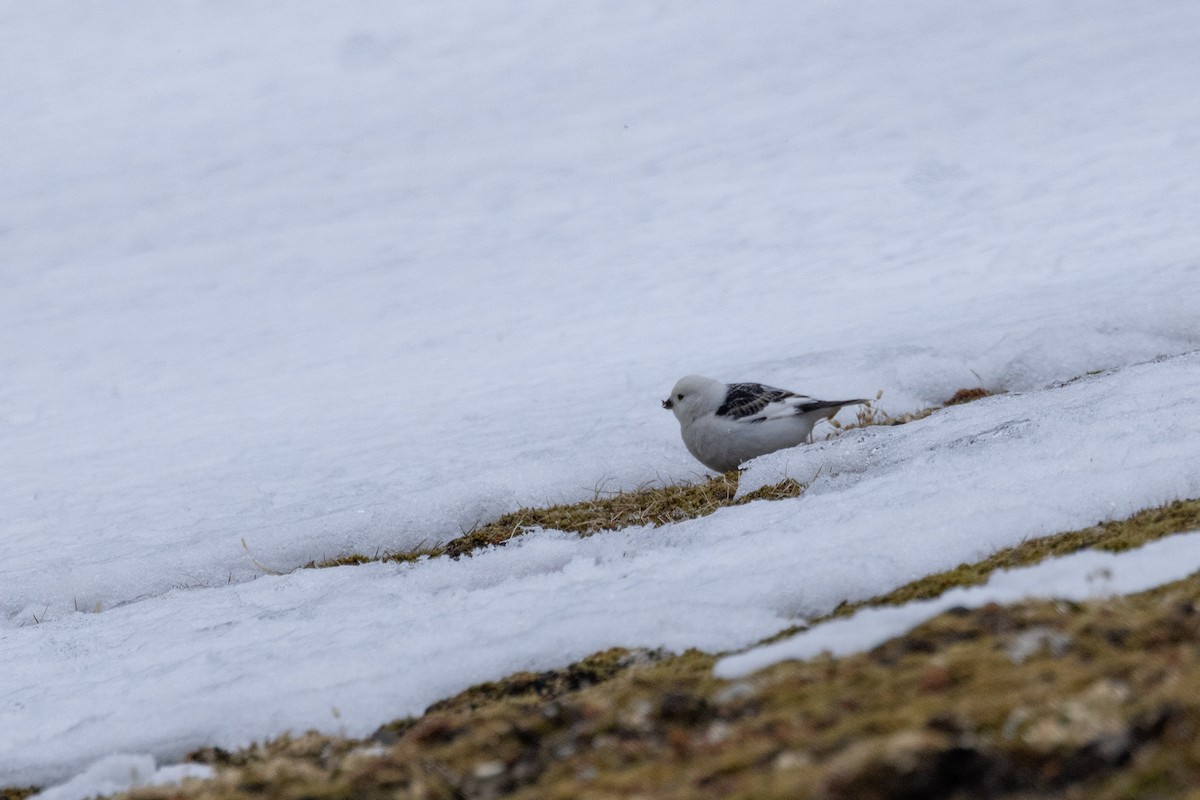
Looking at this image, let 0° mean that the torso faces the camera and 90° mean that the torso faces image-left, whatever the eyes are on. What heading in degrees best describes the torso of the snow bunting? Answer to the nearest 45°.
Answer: approximately 90°
